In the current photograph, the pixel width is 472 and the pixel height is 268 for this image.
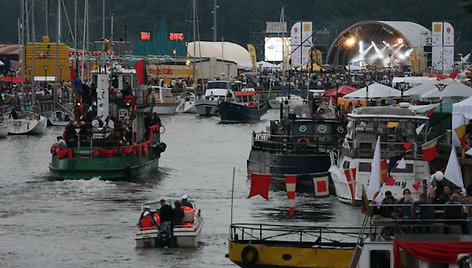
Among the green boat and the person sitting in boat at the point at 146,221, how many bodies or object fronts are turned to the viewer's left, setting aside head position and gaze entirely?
0
